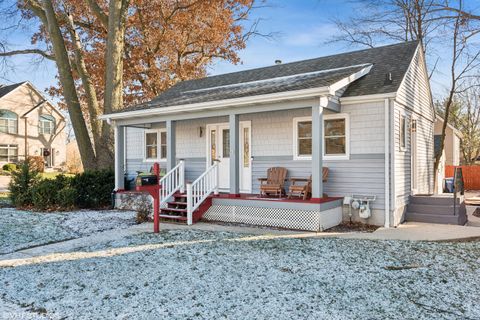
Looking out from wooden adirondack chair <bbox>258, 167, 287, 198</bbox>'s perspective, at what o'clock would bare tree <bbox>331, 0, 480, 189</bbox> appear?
The bare tree is roughly at 6 o'clock from the wooden adirondack chair.

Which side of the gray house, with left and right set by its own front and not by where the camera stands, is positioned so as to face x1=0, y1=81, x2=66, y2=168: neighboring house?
right

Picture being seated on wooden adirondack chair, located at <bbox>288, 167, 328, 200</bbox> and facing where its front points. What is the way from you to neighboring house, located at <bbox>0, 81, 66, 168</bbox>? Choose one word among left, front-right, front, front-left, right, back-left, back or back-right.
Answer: right

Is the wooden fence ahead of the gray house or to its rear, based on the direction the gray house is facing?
to the rear

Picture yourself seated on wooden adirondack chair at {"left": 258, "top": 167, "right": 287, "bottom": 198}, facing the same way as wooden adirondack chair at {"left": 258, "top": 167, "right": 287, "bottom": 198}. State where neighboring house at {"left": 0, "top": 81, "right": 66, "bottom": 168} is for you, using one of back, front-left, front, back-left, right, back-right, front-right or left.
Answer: right

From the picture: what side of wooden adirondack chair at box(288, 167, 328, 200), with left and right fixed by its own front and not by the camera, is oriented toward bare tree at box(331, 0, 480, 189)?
back

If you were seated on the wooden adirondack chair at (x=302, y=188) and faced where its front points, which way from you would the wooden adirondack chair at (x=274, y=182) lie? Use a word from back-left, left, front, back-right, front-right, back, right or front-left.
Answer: right

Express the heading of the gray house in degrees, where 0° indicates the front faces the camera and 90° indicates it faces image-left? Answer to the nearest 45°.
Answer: approximately 45°

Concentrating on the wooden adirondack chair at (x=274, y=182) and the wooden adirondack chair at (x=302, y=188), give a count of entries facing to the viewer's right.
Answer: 0
